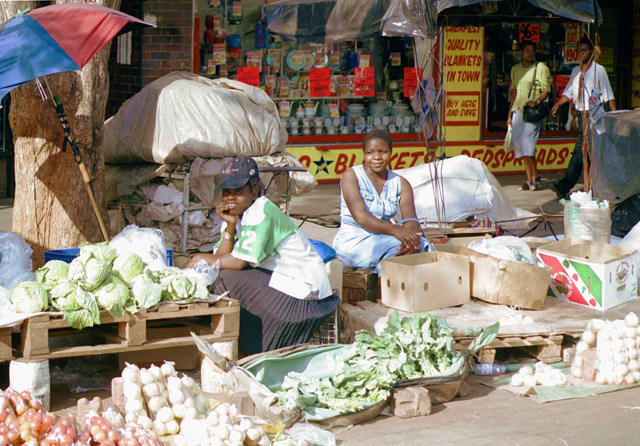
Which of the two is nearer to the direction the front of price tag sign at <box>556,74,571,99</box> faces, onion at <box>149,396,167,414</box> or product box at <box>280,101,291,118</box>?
the onion

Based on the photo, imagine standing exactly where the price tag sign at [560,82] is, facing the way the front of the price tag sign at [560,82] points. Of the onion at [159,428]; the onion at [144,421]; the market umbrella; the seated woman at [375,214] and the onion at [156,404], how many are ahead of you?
5

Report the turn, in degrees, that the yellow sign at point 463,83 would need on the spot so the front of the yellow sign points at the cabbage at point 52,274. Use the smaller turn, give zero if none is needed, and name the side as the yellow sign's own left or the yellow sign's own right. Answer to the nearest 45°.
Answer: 0° — it already faces it

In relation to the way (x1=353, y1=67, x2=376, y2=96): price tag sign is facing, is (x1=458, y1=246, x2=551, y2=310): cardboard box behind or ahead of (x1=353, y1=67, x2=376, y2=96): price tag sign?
ahead

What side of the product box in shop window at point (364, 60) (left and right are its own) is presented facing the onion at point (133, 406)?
front

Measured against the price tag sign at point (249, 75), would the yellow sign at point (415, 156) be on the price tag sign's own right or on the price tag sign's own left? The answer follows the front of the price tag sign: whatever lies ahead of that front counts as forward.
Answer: on the price tag sign's own left

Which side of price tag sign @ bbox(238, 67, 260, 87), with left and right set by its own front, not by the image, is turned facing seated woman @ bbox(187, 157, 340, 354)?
front

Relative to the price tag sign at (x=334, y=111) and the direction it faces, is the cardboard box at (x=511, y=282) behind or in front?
in front

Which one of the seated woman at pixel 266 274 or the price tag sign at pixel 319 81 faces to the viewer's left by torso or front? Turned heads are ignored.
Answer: the seated woman
